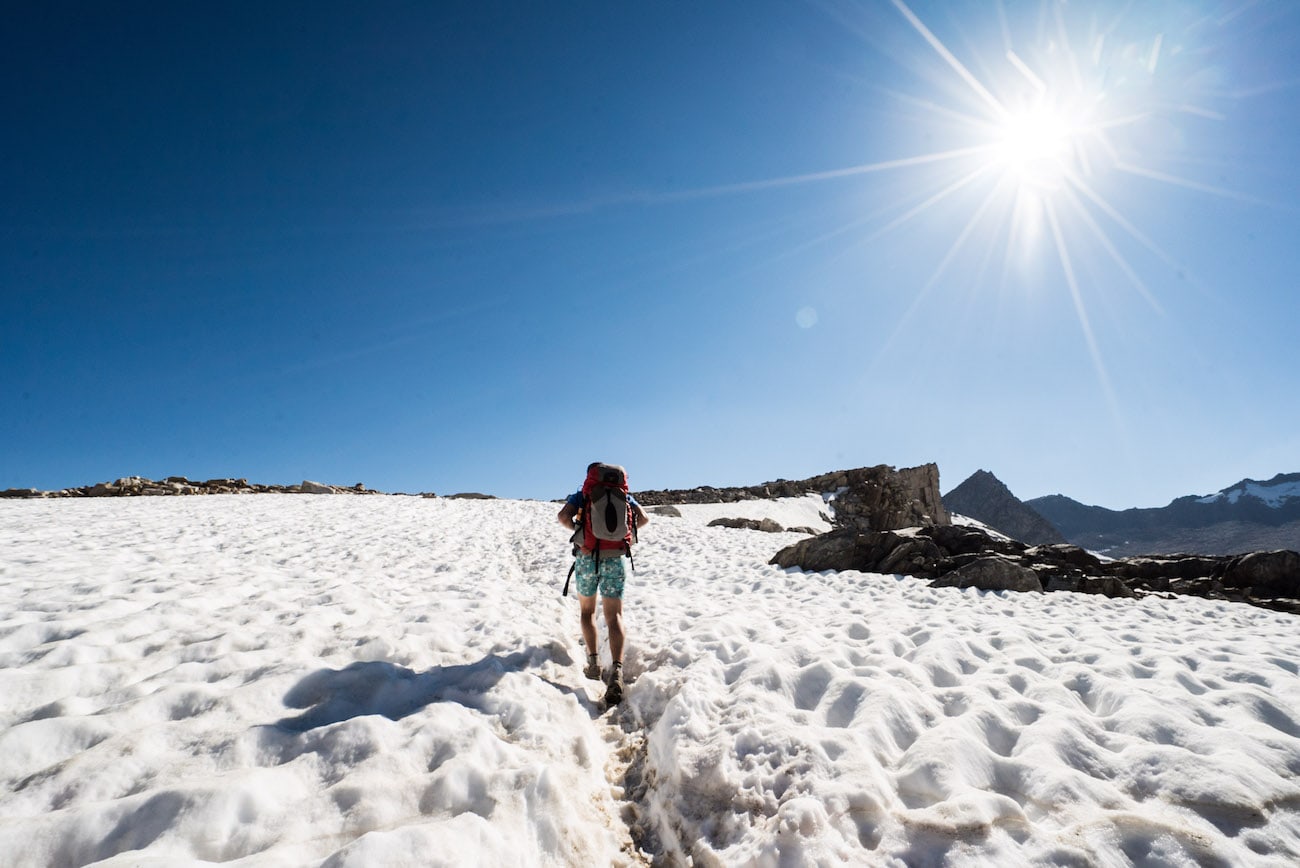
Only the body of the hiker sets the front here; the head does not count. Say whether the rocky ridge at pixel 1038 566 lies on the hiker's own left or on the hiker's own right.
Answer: on the hiker's own right

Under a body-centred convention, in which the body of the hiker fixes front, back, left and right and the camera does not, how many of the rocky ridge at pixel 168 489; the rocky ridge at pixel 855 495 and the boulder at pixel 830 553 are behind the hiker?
0

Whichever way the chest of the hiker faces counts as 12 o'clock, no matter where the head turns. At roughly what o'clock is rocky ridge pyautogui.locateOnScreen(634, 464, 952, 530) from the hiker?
The rocky ridge is roughly at 1 o'clock from the hiker.

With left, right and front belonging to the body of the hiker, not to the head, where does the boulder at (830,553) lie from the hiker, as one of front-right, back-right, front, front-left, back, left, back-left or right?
front-right

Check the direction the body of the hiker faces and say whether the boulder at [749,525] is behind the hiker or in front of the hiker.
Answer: in front

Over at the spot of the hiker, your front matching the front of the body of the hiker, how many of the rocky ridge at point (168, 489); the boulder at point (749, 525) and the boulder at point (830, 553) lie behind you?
0

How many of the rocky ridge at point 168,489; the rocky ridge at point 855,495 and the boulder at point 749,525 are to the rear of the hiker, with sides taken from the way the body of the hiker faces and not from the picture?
0

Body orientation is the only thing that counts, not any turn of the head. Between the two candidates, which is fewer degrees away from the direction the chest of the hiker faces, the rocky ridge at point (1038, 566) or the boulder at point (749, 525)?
the boulder

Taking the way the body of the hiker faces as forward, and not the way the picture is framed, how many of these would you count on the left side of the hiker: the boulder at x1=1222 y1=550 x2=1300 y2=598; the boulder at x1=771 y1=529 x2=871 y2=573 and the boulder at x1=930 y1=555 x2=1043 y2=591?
0

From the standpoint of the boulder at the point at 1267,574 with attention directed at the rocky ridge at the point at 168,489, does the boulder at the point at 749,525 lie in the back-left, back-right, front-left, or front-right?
front-right

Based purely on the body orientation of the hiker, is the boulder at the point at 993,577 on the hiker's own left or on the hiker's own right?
on the hiker's own right

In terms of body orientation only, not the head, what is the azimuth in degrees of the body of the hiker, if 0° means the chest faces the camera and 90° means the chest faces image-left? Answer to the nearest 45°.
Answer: approximately 180°

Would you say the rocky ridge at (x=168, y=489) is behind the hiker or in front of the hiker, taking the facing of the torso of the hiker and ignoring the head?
in front

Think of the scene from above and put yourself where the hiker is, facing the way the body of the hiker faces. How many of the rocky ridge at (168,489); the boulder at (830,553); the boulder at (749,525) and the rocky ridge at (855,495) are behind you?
0

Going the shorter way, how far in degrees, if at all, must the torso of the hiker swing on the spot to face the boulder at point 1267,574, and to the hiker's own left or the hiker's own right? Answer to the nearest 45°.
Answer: approximately 90° to the hiker's own right
